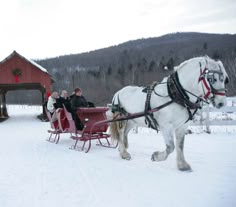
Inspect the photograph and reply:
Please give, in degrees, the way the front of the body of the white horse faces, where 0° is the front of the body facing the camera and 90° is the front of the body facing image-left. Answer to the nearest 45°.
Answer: approximately 315°

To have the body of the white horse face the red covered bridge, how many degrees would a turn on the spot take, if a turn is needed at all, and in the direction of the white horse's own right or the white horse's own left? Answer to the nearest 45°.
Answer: approximately 180°

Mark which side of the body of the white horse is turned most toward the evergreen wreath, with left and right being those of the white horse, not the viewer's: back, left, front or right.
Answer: back

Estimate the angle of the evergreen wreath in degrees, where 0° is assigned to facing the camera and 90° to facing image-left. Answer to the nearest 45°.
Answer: approximately 0°
